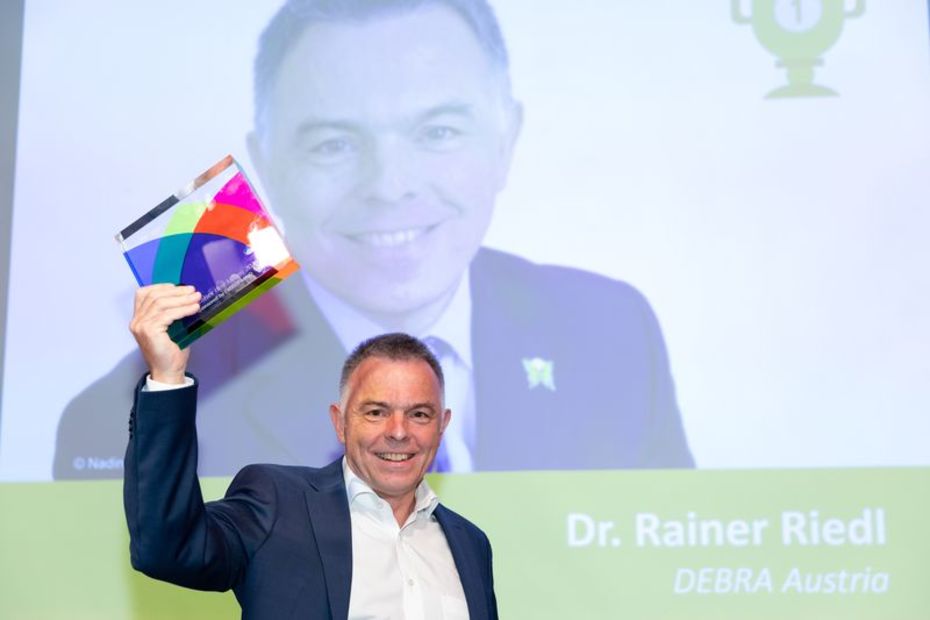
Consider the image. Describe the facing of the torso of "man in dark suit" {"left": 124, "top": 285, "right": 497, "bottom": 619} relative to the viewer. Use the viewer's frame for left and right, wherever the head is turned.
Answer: facing the viewer and to the right of the viewer
